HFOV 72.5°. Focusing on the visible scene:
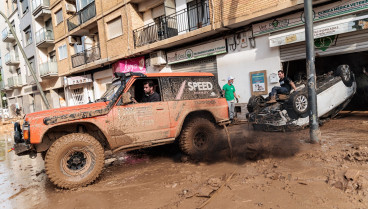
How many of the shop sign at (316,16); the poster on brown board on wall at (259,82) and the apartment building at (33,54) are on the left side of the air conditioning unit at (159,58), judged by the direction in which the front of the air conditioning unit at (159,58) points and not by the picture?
2

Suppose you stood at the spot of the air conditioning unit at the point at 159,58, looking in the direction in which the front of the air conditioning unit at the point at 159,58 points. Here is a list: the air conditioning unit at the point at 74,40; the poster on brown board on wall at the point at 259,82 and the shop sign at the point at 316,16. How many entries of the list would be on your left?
2

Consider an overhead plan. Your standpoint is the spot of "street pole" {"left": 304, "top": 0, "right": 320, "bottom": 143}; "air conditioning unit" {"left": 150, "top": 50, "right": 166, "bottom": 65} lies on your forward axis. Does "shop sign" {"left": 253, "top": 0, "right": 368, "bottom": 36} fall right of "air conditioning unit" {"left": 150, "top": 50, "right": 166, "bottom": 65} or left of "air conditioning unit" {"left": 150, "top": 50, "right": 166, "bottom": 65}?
right

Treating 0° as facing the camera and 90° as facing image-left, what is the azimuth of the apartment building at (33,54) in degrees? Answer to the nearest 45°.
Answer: approximately 45°

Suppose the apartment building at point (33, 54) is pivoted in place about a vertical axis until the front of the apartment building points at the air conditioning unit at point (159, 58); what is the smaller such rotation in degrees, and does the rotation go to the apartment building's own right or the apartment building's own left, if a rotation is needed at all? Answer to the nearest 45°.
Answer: approximately 45° to the apartment building's own left

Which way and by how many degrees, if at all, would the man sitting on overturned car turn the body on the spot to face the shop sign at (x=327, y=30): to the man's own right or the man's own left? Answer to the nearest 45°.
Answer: approximately 180°

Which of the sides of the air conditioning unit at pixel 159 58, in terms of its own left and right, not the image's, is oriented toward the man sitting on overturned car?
left

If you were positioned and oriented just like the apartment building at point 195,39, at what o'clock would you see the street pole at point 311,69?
The street pole is roughly at 10 o'clock from the apartment building.

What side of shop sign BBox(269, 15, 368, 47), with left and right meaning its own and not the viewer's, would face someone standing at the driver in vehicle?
front

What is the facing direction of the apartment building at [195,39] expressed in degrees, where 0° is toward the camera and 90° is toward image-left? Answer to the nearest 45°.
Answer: approximately 45°

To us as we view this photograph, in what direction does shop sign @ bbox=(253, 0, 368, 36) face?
facing the viewer and to the left of the viewer

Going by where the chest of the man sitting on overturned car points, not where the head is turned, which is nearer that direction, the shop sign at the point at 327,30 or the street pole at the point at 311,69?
the street pole
